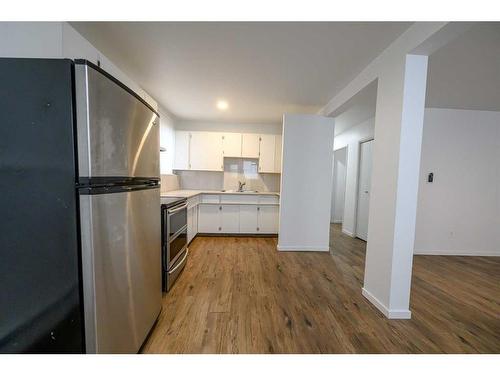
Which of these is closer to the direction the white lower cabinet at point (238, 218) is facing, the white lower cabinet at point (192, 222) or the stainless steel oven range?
the stainless steel oven range

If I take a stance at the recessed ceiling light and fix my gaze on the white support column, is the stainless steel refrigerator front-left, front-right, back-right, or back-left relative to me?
front-right

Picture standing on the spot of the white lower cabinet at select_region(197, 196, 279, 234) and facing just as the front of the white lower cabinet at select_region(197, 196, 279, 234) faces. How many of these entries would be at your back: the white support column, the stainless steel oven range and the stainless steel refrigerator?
0

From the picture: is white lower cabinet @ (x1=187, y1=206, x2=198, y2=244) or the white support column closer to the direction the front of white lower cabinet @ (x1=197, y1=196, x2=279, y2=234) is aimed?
the white support column

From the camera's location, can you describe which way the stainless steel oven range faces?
facing to the right of the viewer

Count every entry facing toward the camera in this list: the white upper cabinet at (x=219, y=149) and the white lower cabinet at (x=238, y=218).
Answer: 2

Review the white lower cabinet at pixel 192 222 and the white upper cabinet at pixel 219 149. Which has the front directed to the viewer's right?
the white lower cabinet

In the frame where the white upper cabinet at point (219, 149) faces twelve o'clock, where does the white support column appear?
The white support column is roughly at 11 o'clock from the white upper cabinet.

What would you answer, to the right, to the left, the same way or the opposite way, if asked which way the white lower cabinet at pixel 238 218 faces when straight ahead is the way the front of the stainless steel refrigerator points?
to the right

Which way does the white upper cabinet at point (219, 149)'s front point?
toward the camera

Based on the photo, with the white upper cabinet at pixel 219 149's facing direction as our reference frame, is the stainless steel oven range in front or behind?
in front

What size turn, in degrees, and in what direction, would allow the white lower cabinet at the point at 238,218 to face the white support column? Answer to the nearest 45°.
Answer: approximately 45° to its left

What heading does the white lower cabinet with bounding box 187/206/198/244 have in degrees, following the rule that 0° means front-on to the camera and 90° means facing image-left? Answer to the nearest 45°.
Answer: approximately 270°

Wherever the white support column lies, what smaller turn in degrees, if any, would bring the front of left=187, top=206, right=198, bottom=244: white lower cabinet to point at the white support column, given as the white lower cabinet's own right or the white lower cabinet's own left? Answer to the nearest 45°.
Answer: approximately 45° to the white lower cabinet's own right

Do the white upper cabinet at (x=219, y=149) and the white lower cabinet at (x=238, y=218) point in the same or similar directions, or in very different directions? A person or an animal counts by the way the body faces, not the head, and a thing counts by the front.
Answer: same or similar directions

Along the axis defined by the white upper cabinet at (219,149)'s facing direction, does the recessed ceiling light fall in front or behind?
in front
